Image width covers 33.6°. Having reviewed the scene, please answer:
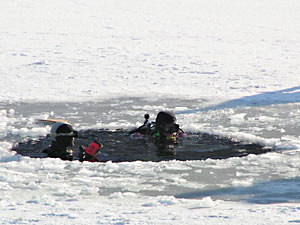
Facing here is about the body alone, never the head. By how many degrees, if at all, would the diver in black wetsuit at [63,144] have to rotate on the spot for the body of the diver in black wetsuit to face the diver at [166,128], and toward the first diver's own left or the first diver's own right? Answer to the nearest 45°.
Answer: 0° — they already face them

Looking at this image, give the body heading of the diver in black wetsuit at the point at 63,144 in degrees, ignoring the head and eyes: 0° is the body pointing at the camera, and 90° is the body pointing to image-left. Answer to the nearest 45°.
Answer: approximately 270°
